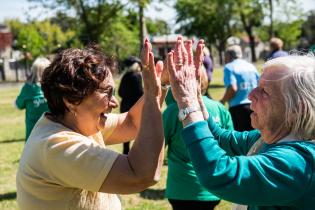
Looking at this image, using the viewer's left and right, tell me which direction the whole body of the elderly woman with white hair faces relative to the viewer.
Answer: facing to the left of the viewer

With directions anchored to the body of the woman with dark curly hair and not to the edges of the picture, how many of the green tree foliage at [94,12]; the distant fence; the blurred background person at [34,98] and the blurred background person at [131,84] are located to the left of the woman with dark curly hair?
4

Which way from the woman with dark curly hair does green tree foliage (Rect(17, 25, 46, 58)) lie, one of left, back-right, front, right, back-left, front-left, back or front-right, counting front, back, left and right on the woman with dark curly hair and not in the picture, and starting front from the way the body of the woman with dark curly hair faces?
left

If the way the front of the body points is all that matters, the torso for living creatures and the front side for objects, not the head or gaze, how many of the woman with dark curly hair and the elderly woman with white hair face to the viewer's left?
1

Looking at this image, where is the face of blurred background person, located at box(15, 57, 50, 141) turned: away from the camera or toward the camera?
away from the camera

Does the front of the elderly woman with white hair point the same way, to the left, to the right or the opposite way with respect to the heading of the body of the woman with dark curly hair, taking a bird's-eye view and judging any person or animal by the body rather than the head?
the opposite way

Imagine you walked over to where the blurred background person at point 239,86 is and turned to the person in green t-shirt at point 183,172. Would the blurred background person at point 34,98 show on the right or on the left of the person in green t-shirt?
right

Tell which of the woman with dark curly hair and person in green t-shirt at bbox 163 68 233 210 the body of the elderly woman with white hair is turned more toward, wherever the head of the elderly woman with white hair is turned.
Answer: the woman with dark curly hair

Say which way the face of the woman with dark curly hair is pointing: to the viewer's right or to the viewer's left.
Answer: to the viewer's right

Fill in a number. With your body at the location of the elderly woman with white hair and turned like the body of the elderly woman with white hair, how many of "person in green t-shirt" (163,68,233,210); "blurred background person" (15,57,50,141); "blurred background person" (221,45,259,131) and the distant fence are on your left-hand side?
0

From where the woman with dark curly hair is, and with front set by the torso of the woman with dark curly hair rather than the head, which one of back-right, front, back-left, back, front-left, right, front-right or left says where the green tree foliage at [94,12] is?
left

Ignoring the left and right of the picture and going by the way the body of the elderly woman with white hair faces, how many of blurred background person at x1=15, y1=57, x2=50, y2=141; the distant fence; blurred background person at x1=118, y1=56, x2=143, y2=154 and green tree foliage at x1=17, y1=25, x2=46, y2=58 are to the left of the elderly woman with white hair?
0

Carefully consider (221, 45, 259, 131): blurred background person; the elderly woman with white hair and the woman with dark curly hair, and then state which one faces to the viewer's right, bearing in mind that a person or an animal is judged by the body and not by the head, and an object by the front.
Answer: the woman with dark curly hair

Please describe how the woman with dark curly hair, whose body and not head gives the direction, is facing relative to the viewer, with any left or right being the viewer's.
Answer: facing to the right of the viewer

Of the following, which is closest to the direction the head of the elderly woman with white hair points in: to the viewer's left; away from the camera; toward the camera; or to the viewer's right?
to the viewer's left
